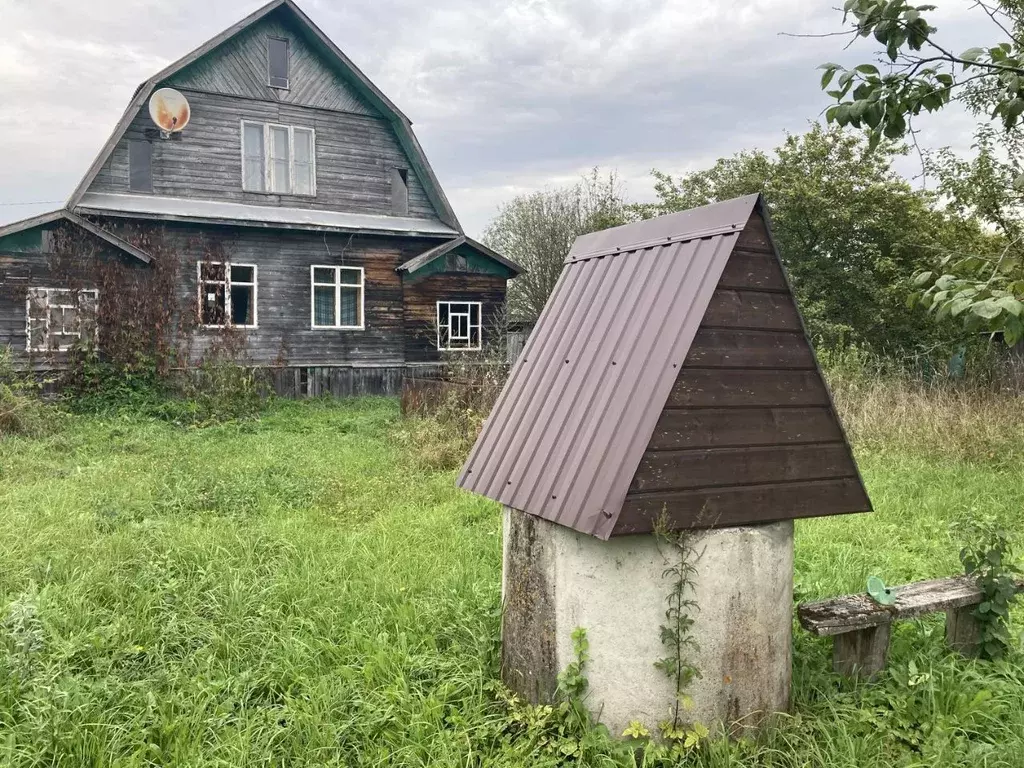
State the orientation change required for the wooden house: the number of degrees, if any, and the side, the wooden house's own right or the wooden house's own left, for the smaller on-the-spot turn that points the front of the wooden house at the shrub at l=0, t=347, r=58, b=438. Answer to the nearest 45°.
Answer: approximately 45° to the wooden house's own right

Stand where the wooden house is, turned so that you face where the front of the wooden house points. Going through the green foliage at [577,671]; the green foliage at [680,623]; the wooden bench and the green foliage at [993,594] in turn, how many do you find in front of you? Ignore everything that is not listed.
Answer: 4

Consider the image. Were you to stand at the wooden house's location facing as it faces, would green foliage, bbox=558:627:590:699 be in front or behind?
in front

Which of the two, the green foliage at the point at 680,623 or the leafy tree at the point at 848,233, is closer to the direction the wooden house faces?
the green foliage

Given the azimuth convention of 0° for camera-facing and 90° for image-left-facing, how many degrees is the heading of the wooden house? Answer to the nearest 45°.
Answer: approximately 0°

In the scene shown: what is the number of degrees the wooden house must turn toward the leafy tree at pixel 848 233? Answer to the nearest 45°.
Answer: approximately 90° to its left

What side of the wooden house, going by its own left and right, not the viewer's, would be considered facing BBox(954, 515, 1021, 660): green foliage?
front

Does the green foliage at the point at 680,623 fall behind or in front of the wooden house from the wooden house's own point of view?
in front

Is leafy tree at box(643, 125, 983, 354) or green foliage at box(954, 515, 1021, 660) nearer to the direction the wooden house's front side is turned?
the green foliage
